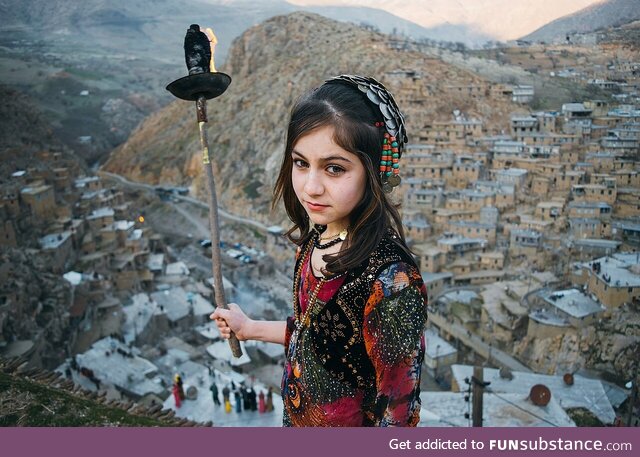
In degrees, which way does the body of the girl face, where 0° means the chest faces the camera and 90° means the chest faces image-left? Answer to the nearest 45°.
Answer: approximately 45°

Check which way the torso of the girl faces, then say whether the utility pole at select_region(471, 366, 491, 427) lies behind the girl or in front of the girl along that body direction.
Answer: behind
